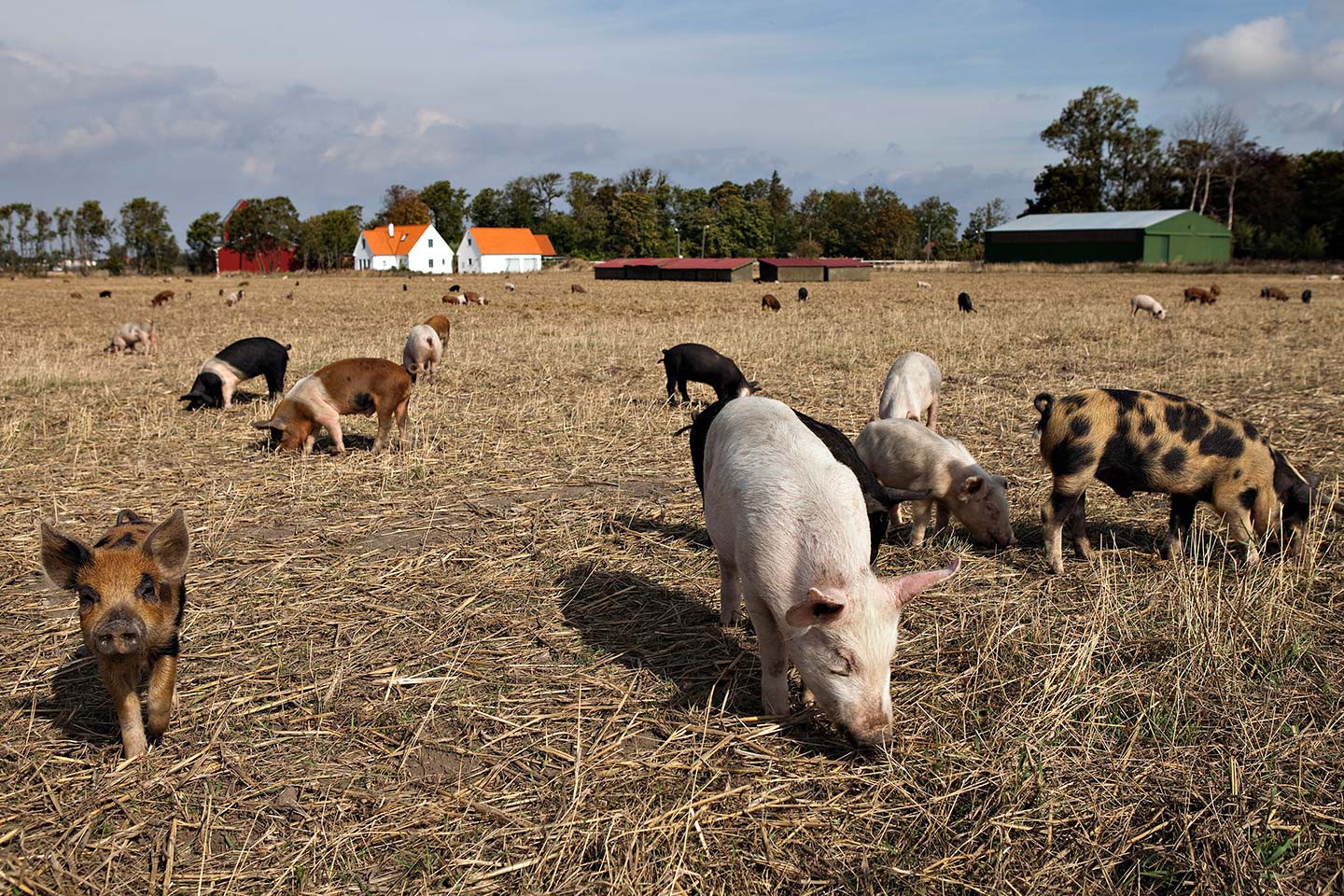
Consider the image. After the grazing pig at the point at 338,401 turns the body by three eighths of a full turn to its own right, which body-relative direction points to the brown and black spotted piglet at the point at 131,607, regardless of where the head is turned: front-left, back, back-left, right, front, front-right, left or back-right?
back-right

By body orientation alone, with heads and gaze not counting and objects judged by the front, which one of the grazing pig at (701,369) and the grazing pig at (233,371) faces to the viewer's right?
the grazing pig at (701,369)

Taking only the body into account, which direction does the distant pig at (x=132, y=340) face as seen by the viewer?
to the viewer's left

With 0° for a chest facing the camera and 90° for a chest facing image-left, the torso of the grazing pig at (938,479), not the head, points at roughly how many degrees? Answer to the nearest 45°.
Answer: approximately 315°

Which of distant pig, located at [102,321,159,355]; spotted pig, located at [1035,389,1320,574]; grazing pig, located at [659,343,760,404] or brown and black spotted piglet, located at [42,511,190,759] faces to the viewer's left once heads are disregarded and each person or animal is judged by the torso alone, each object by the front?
the distant pig

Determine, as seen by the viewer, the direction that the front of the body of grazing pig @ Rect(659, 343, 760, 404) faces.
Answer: to the viewer's right

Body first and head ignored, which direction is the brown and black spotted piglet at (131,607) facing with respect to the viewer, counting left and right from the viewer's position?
facing the viewer

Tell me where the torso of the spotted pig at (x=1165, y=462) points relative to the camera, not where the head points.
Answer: to the viewer's right

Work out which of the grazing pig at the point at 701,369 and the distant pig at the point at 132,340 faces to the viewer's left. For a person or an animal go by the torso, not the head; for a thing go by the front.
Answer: the distant pig

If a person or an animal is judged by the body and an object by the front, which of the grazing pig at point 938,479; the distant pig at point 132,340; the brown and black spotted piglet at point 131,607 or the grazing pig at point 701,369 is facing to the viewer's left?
the distant pig

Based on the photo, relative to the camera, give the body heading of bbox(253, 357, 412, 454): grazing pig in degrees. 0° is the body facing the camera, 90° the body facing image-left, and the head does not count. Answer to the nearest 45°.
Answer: approximately 90°

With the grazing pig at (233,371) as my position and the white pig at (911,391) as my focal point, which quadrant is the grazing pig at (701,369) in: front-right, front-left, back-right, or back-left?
front-left
